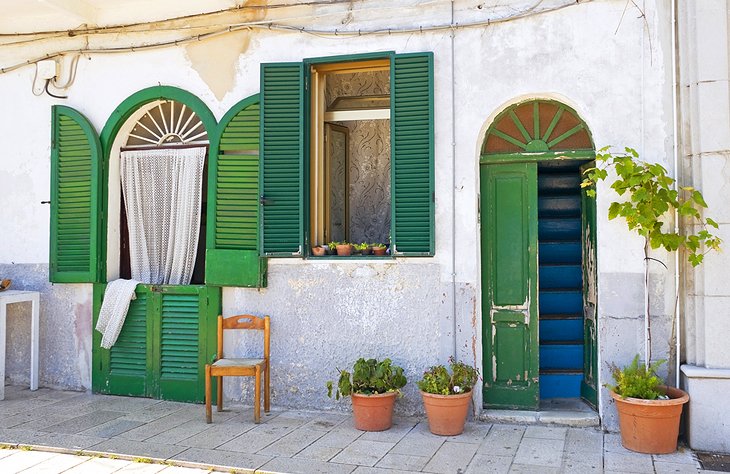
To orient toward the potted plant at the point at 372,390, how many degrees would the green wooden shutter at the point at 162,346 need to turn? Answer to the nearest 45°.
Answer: approximately 45° to its left

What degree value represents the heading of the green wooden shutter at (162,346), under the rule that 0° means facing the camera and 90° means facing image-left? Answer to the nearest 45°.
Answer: approximately 0°

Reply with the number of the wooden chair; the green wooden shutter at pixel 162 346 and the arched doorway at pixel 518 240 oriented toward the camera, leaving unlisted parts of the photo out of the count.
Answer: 3

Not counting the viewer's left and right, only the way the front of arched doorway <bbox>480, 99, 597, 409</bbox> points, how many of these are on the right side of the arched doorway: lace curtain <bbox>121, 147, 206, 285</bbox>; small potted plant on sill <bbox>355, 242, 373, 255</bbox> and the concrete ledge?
2

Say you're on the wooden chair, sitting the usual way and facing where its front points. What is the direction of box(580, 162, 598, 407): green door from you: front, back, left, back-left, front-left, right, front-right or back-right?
left

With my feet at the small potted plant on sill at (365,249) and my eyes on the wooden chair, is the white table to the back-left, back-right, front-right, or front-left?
front-right

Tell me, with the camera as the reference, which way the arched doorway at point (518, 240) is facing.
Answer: facing the viewer

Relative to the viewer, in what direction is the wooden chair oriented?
toward the camera

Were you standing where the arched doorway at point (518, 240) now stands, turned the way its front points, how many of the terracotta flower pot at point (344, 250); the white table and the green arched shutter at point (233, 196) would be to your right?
3

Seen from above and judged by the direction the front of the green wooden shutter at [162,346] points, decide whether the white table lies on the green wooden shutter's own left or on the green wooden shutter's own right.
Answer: on the green wooden shutter's own right
